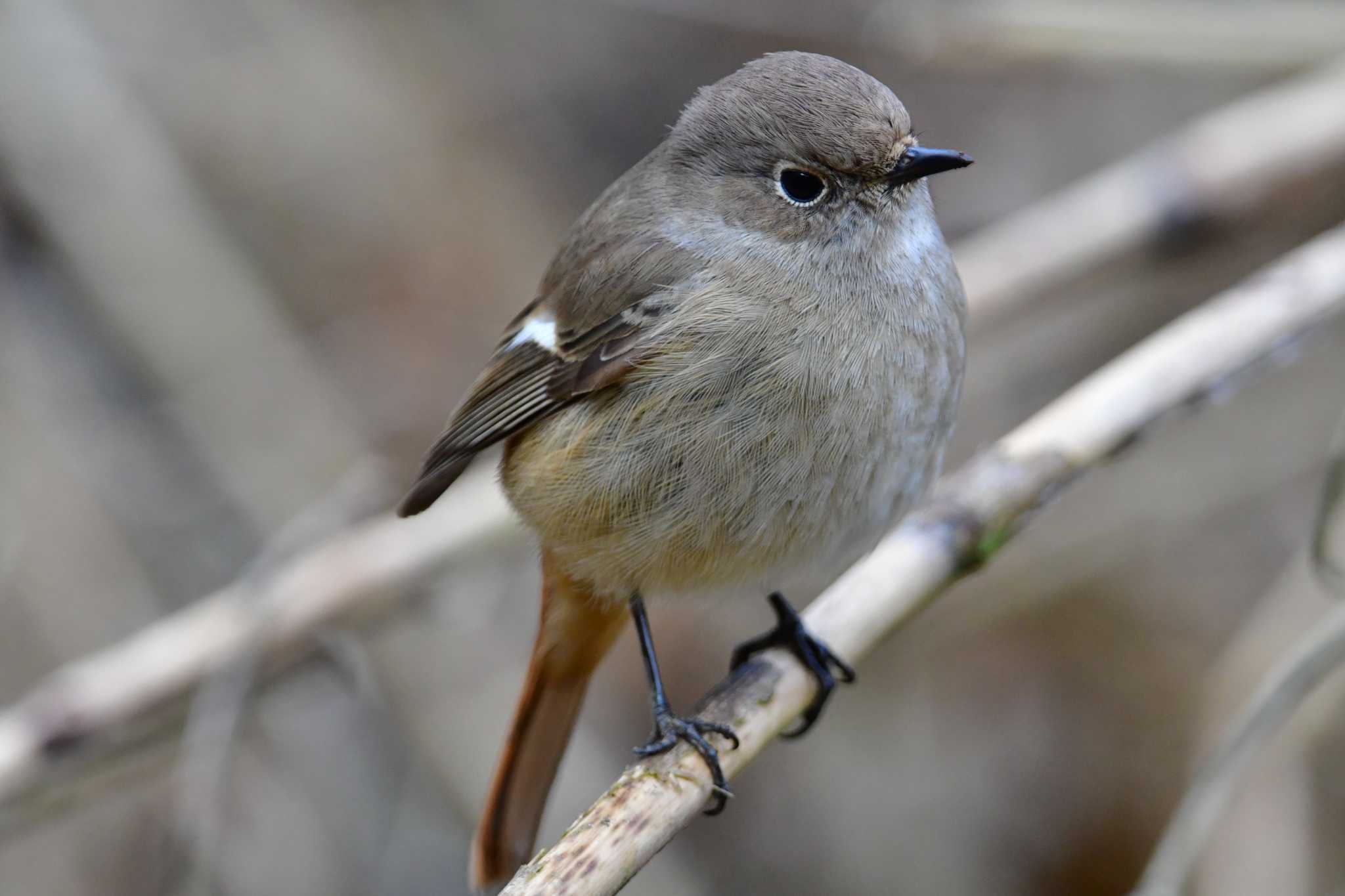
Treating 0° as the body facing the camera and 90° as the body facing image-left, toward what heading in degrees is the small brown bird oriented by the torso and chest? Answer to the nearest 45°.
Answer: approximately 315°

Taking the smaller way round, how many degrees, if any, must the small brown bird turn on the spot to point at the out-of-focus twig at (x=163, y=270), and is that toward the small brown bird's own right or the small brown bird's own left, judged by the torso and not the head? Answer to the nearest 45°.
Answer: approximately 180°

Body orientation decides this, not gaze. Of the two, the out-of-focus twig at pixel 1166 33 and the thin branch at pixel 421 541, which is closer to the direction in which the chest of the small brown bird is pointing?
the out-of-focus twig

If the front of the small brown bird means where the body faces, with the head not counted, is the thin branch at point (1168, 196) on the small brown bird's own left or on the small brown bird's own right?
on the small brown bird's own left

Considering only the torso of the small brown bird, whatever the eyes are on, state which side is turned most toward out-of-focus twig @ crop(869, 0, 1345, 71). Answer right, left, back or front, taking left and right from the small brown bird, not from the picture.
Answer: left
